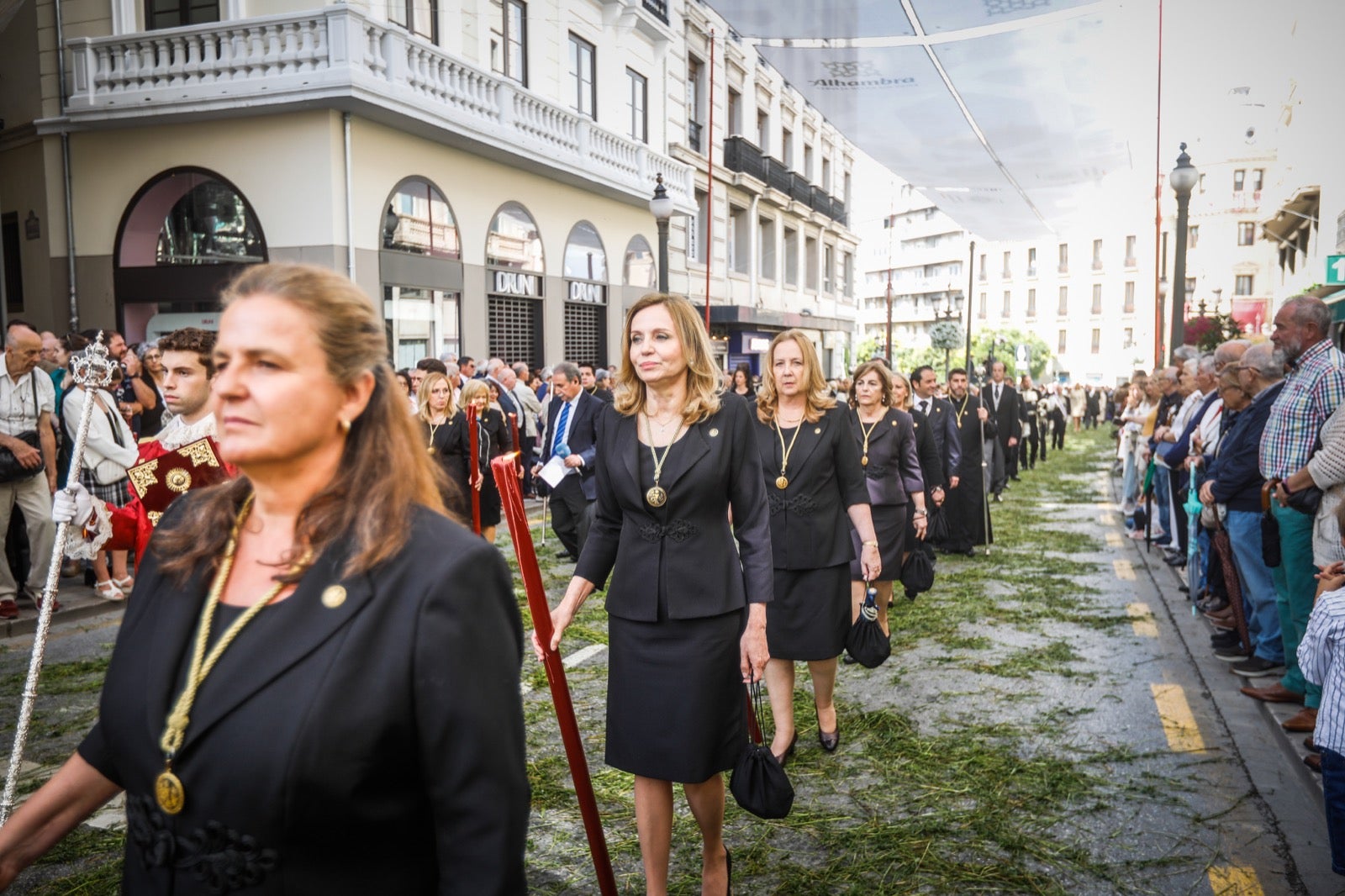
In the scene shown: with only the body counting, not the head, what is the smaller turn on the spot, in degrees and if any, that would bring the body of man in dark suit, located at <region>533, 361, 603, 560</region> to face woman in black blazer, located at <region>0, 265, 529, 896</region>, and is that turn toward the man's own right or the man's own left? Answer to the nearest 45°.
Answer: approximately 45° to the man's own left

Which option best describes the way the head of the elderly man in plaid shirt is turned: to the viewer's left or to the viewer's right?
to the viewer's left

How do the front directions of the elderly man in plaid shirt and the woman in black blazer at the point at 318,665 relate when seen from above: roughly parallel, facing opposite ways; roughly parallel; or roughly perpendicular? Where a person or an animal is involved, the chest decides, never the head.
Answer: roughly perpendicular

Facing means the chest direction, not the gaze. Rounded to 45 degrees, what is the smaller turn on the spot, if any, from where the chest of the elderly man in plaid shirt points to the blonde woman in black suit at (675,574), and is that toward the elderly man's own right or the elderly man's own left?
approximately 45° to the elderly man's own left

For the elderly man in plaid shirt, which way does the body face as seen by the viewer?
to the viewer's left

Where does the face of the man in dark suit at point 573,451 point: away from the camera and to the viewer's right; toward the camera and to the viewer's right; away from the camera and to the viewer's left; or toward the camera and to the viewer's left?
toward the camera and to the viewer's left
